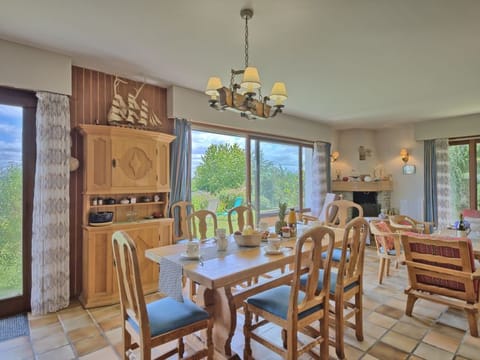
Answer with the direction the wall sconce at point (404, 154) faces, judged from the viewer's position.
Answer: facing the viewer

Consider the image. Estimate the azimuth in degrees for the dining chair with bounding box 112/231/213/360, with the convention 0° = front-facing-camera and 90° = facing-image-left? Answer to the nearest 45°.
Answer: approximately 225°

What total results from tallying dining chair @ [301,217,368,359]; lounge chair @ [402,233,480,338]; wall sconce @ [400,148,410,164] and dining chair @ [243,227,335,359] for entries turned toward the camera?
1

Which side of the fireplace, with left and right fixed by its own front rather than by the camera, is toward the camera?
front

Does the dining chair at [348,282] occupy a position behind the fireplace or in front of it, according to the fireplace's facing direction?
in front

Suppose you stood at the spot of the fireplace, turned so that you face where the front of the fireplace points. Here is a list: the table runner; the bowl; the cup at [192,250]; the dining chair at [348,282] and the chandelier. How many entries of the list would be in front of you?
5

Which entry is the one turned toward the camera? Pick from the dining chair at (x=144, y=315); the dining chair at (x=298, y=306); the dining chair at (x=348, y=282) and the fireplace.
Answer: the fireplace

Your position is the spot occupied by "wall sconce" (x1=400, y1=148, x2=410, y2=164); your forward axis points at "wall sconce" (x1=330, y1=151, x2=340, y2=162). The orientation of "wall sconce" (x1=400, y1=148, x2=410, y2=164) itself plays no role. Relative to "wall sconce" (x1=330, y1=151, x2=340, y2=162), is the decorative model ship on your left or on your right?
left

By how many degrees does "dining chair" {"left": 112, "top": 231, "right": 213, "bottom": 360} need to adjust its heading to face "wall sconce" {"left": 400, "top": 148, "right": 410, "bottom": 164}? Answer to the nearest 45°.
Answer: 0° — it already faces it

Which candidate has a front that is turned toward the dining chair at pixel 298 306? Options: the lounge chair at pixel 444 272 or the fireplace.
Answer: the fireplace

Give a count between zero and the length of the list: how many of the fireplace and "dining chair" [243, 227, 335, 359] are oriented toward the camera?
1

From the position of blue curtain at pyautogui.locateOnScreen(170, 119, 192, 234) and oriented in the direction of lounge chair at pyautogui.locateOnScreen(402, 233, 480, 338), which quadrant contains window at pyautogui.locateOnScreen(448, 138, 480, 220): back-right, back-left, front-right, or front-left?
front-left

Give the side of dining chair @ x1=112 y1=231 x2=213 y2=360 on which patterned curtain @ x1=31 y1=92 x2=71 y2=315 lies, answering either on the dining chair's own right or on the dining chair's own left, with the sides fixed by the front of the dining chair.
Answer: on the dining chair's own left

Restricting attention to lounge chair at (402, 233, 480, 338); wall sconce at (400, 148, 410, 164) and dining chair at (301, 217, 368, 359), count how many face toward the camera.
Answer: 1

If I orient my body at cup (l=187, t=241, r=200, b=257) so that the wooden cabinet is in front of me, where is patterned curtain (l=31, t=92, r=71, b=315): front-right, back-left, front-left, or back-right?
front-left

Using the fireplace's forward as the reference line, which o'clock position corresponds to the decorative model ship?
The decorative model ship is roughly at 1 o'clock from the fireplace.
